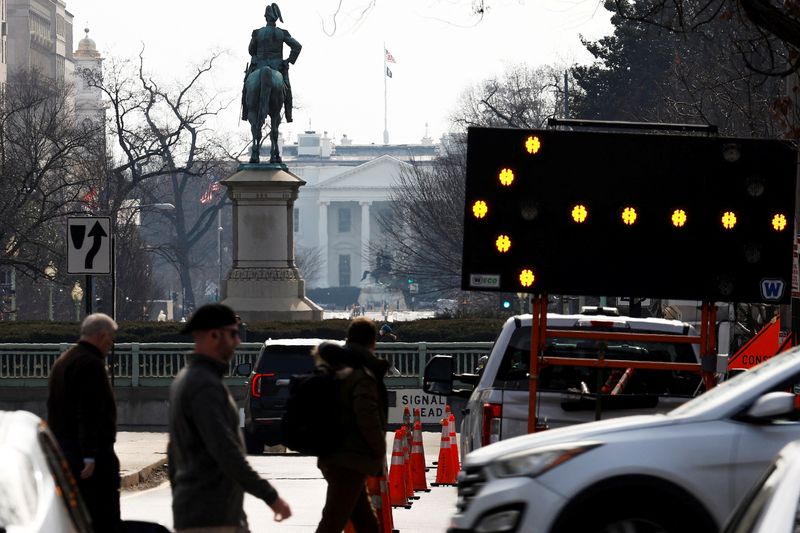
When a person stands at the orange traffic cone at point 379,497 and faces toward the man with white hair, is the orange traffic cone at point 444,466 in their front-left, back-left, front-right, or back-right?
back-right

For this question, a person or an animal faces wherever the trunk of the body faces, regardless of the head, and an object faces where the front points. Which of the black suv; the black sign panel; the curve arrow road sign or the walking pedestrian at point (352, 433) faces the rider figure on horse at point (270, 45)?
the black suv

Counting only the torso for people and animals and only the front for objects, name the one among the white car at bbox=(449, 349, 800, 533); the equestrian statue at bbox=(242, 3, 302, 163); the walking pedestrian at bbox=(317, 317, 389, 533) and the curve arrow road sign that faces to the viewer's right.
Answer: the walking pedestrian

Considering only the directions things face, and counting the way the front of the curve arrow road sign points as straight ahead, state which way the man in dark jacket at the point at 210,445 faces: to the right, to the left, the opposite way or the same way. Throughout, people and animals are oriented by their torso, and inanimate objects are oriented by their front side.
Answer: to the left

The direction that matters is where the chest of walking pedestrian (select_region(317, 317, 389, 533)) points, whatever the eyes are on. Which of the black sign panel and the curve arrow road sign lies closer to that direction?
the black sign panel

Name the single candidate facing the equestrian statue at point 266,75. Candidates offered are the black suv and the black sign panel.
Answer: the black suv

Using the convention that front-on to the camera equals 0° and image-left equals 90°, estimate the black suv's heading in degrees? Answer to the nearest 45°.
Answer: approximately 180°

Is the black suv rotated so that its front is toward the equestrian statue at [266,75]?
yes

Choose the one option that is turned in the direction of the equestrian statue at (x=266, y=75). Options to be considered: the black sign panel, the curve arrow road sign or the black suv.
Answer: the black suv

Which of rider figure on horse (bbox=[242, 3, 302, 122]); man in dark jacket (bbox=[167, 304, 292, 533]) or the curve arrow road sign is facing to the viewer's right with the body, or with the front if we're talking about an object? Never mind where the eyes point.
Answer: the man in dark jacket

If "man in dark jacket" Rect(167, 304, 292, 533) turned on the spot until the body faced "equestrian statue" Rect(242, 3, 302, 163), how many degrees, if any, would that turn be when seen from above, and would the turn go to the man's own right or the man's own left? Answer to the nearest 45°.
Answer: approximately 90° to the man's own left

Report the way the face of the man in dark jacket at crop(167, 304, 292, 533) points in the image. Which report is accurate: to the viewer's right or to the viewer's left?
to the viewer's right

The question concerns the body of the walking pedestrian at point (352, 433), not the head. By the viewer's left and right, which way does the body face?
facing to the right of the viewer
